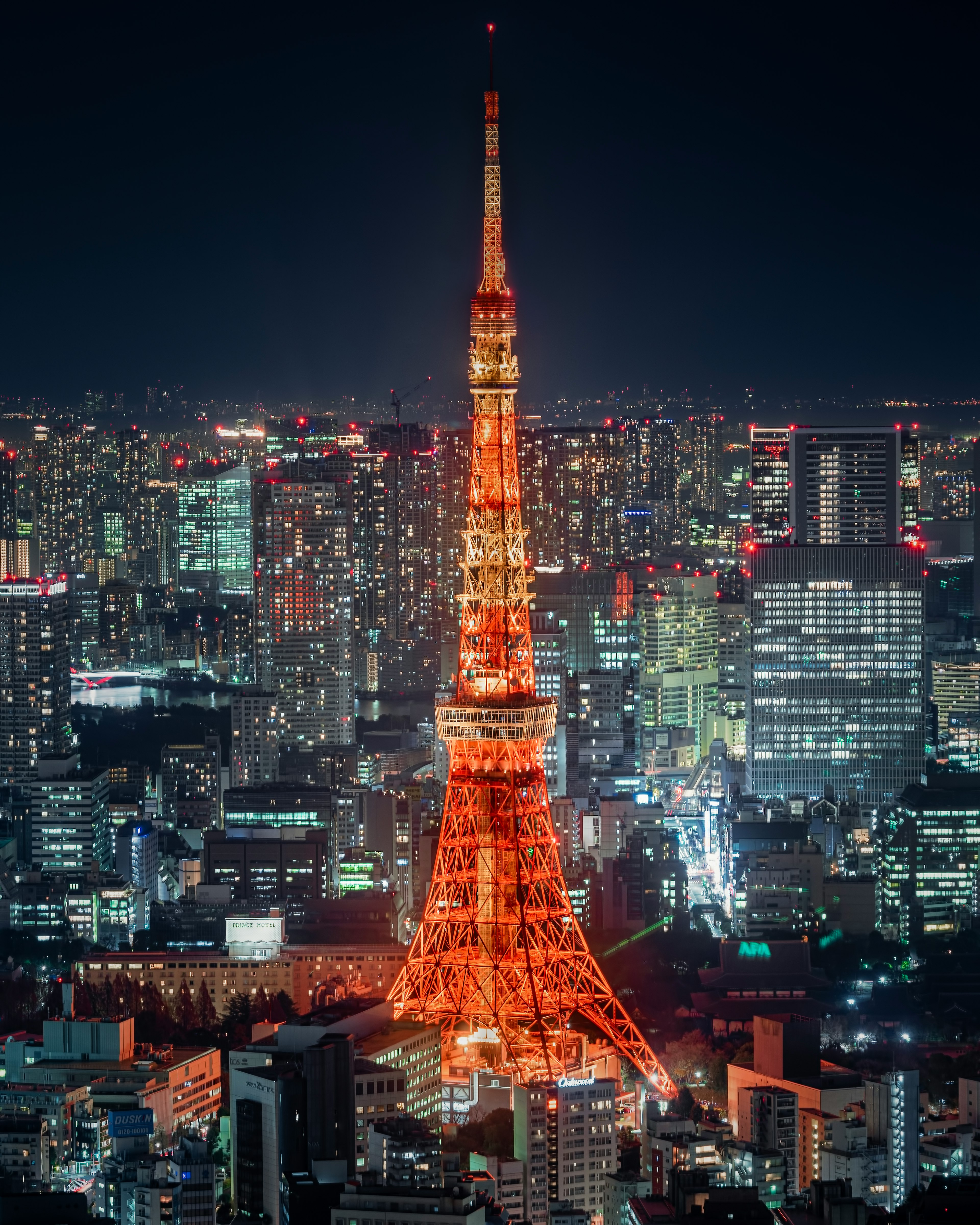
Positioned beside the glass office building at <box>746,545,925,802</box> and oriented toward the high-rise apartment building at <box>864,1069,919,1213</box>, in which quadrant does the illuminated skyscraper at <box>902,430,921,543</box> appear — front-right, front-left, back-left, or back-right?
back-left

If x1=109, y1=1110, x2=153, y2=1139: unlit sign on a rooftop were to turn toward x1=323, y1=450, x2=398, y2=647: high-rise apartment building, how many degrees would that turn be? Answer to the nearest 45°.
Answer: approximately 180°

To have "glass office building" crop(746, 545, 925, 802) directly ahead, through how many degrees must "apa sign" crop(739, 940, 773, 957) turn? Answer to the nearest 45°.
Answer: approximately 180°

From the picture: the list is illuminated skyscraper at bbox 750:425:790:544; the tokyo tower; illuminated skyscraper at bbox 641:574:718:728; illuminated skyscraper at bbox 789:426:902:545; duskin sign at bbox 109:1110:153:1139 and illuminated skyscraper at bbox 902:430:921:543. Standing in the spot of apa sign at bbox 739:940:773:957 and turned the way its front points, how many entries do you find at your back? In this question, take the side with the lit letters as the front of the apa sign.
4

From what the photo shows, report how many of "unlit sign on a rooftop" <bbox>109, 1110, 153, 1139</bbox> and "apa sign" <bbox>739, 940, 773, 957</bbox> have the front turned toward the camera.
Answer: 2

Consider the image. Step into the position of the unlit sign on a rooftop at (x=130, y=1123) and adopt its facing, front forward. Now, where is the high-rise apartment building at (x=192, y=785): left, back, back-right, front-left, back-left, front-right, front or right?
back

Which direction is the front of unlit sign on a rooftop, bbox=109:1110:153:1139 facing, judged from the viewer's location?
facing the viewer

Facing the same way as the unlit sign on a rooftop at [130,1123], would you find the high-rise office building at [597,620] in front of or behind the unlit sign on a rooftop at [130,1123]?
behind

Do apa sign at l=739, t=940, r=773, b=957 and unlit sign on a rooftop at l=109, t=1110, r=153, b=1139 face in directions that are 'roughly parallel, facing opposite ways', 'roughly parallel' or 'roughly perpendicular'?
roughly parallel

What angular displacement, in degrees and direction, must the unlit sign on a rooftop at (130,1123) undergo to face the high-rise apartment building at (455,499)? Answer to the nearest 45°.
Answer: approximately 180°

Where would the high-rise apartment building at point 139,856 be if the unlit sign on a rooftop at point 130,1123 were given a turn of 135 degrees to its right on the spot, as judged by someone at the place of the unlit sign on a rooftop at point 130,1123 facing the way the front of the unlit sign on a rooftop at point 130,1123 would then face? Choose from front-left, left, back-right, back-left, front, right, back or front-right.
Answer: front-right

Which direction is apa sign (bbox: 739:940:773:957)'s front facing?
toward the camera

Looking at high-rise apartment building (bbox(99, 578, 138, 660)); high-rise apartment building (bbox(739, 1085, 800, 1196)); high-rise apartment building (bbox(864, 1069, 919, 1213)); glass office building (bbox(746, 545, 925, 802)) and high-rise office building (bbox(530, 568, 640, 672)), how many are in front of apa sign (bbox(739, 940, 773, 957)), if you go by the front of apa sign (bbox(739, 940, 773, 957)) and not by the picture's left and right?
2

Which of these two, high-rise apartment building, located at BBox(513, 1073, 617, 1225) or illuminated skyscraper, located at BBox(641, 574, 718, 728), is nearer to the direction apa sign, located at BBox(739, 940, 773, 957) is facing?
the high-rise apartment building
